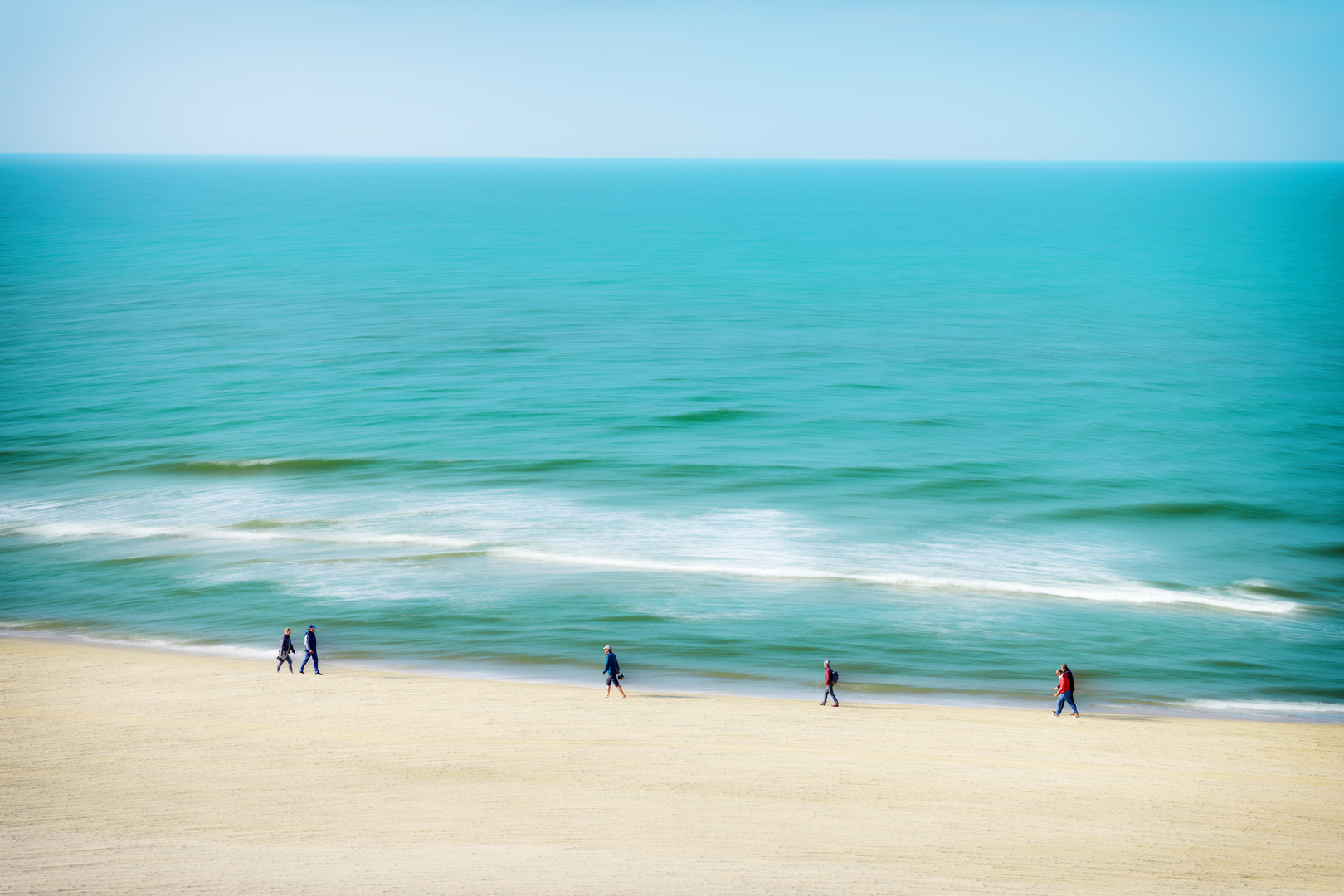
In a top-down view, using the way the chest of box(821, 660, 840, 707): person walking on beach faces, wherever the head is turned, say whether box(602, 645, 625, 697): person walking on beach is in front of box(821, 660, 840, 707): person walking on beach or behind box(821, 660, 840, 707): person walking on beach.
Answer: in front

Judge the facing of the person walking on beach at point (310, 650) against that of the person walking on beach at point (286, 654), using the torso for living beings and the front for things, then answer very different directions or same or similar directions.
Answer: same or similar directions

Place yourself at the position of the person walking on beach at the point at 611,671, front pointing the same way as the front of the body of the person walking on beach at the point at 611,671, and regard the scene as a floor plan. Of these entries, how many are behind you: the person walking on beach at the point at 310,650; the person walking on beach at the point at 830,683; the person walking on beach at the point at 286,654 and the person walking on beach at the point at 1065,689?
2

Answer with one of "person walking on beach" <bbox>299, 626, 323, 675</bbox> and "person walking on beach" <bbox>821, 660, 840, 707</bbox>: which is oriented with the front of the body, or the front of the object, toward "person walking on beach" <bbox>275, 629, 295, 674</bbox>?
"person walking on beach" <bbox>821, 660, 840, 707</bbox>

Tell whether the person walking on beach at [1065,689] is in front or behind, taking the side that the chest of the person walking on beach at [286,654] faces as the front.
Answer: in front

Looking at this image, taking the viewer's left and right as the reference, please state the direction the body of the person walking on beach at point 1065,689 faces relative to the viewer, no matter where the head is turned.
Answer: facing to the left of the viewer

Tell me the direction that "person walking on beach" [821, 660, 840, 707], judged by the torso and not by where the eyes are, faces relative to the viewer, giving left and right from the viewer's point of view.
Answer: facing to the left of the viewer

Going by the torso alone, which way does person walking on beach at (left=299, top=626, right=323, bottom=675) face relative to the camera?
to the viewer's right
